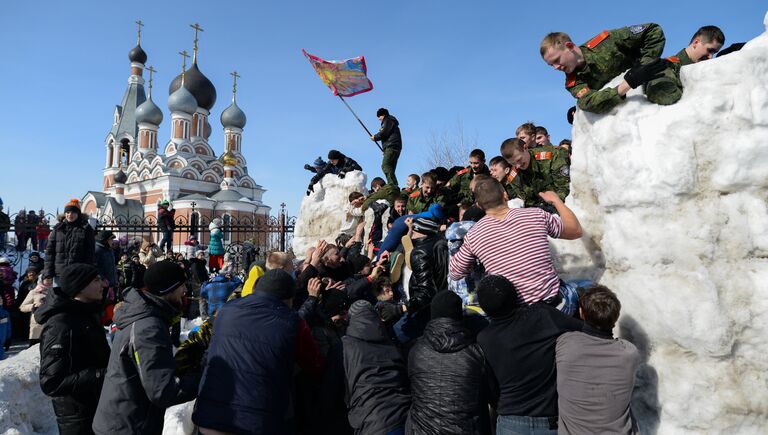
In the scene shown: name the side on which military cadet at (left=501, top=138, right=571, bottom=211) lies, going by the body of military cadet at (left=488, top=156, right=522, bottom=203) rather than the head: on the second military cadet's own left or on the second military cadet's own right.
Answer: on the second military cadet's own left

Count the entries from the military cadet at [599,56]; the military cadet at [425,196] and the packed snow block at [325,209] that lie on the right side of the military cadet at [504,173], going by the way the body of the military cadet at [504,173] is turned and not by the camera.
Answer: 2

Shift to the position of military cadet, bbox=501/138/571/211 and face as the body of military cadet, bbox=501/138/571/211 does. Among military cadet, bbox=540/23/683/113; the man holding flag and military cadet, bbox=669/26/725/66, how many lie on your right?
1

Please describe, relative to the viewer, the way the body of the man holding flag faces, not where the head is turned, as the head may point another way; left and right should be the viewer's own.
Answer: facing to the left of the viewer

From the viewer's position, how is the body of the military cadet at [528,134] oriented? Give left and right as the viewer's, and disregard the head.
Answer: facing the viewer and to the left of the viewer

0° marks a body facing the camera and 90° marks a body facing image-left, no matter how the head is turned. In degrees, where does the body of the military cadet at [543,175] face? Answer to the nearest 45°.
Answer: approximately 45°

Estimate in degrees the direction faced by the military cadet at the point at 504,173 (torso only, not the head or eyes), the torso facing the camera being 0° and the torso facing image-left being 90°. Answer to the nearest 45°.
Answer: approximately 45°

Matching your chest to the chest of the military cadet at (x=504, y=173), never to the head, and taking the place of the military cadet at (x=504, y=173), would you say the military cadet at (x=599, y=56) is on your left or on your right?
on your left

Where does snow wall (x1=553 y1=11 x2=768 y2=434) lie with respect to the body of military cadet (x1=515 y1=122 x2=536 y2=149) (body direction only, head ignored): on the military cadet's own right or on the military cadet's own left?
on the military cadet's own left

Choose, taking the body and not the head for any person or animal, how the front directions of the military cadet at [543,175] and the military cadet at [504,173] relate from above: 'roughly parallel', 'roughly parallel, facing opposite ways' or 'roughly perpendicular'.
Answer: roughly parallel
